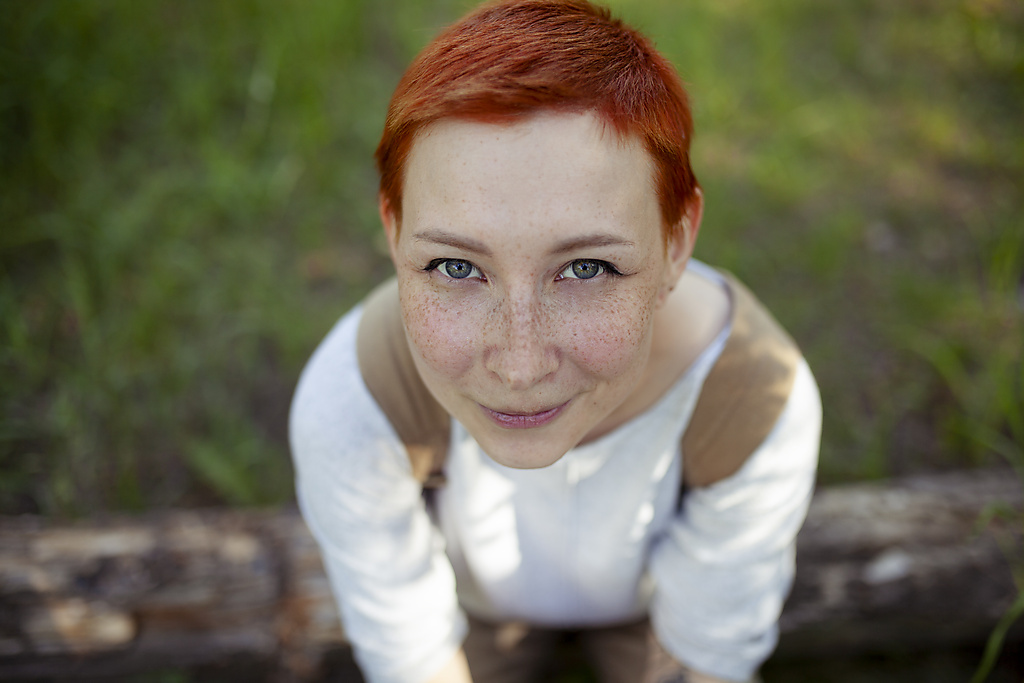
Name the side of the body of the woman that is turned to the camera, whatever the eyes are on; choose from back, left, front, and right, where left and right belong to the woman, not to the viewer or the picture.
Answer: front

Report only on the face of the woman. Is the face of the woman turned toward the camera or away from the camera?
toward the camera
